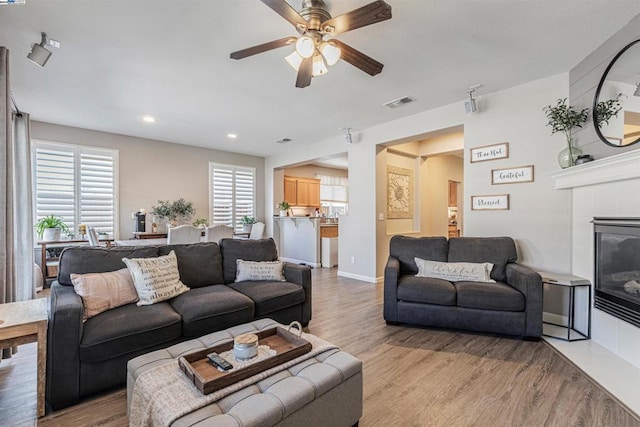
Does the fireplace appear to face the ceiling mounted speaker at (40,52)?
yes

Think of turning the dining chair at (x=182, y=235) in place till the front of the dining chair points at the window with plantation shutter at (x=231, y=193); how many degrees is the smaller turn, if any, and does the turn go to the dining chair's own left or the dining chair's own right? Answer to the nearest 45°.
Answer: approximately 45° to the dining chair's own right

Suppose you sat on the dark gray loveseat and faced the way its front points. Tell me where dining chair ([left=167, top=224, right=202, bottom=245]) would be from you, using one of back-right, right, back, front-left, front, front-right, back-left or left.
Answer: right

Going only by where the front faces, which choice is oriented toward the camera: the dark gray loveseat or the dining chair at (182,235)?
the dark gray loveseat

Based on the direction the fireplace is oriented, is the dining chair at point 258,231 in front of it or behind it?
in front

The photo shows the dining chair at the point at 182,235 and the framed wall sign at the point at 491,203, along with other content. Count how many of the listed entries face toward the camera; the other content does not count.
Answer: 1

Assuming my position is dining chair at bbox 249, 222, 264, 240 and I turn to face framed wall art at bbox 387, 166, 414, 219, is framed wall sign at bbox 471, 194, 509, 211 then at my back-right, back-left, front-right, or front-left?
front-right

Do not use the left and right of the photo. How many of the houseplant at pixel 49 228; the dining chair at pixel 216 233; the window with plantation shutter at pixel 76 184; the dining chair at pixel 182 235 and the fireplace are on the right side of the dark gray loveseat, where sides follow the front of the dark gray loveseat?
4

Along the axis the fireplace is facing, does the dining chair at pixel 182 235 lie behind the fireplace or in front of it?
in front

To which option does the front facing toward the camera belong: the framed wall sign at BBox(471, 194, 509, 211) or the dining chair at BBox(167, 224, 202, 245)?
the framed wall sign

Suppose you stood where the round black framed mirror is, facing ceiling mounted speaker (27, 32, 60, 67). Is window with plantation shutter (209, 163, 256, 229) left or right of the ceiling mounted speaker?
right

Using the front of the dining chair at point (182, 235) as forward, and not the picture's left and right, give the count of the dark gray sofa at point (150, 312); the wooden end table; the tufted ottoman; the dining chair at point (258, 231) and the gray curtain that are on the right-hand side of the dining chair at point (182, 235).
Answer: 1

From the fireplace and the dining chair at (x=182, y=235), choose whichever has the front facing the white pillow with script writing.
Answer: the fireplace

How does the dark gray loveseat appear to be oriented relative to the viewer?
toward the camera

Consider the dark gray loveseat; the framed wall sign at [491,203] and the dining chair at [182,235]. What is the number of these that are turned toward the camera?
2

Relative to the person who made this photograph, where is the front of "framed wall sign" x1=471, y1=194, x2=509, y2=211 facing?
facing the viewer
